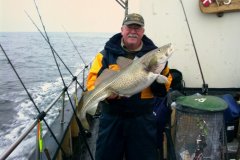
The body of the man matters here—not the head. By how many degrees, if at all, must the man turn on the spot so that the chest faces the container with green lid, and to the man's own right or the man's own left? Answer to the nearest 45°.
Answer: approximately 90° to the man's own left

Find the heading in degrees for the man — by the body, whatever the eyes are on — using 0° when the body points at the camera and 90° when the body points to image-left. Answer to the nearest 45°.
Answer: approximately 0°
